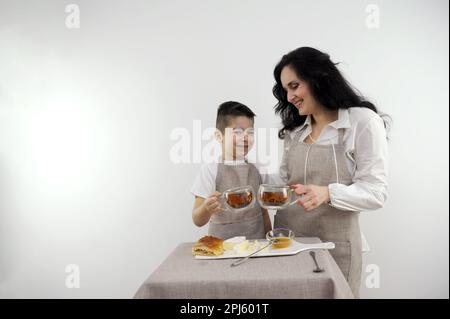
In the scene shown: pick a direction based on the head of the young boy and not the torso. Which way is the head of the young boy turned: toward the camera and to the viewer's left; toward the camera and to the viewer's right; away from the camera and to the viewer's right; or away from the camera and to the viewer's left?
toward the camera and to the viewer's right

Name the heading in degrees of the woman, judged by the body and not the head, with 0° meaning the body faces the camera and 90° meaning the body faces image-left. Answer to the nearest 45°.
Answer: approximately 45°
